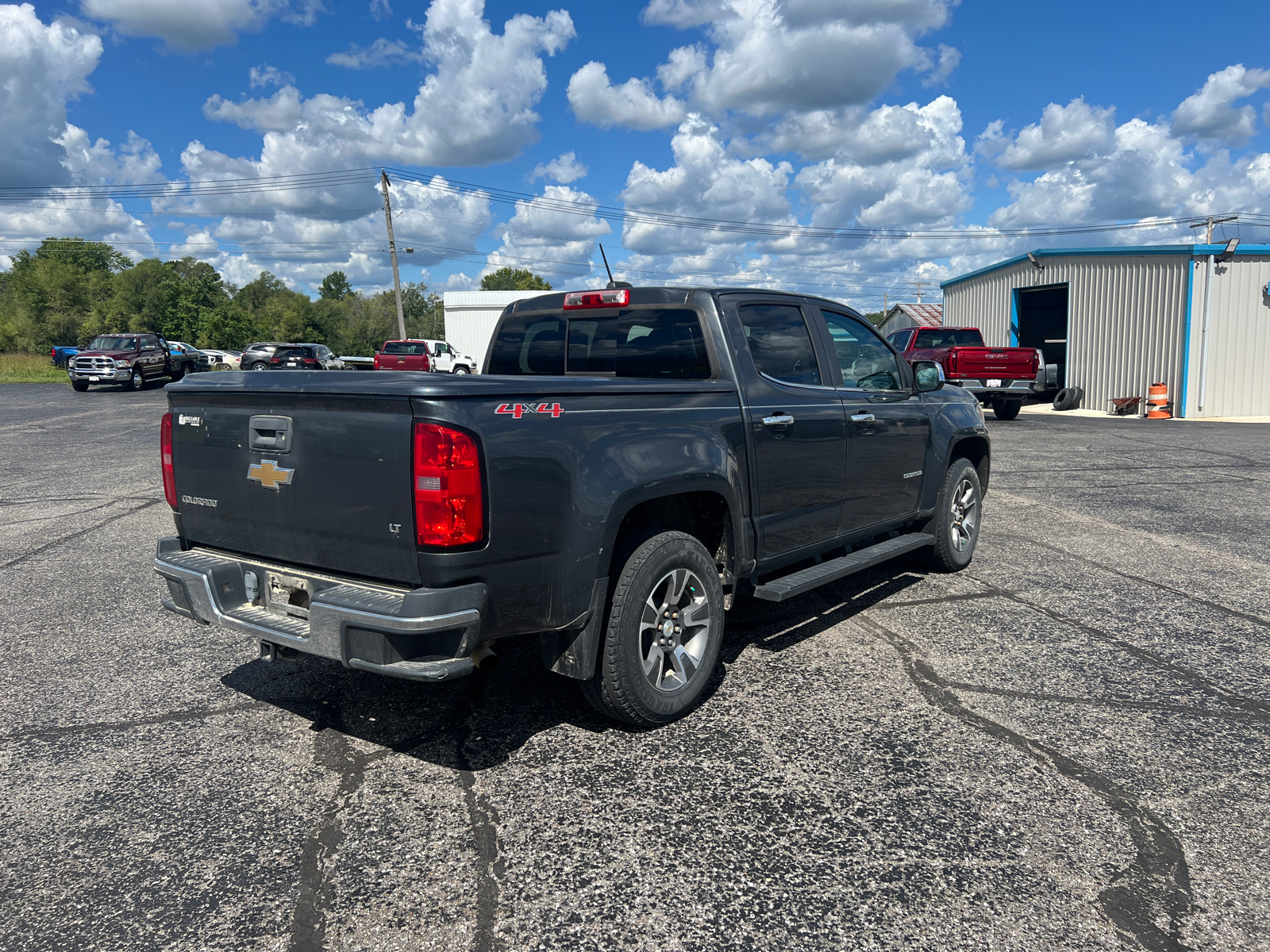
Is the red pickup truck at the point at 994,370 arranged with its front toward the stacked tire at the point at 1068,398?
no

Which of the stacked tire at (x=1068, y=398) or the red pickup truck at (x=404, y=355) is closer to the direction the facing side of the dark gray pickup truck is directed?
the stacked tire

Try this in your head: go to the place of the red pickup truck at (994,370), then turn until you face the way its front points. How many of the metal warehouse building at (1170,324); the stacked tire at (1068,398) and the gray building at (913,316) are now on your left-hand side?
0

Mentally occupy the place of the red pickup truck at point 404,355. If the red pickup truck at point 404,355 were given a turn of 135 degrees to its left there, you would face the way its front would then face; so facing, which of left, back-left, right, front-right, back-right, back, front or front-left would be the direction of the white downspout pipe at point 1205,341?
left

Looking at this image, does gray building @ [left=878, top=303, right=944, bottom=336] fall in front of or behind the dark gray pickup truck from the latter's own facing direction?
in front

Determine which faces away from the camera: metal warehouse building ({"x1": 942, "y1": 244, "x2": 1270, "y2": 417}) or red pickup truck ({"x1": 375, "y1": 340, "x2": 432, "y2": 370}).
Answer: the red pickup truck

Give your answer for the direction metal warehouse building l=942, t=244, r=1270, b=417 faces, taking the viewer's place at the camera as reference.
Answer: facing the viewer and to the left of the viewer

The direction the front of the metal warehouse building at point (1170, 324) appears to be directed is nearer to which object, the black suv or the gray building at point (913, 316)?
the black suv

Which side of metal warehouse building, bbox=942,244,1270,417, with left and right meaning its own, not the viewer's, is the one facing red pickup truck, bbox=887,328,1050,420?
front

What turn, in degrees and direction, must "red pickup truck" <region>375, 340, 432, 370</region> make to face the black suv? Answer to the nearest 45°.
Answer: approximately 45° to its left

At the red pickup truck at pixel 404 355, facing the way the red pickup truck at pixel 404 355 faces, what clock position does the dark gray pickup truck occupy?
The dark gray pickup truck is roughly at 6 o'clock from the red pickup truck.

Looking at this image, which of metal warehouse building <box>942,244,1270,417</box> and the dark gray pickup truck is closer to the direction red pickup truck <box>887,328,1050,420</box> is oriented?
the metal warehouse building

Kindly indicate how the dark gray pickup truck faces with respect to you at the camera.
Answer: facing away from the viewer and to the right of the viewer

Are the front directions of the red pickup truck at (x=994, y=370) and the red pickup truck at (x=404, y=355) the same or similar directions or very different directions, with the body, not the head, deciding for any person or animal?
same or similar directions

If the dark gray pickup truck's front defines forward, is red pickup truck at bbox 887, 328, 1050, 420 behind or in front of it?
in front

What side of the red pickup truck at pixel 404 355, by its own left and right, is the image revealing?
back

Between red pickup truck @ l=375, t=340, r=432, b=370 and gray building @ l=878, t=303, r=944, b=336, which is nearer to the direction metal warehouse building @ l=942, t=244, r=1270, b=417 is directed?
the red pickup truck

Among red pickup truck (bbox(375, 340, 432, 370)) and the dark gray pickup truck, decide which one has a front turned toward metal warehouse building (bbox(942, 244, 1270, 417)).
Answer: the dark gray pickup truck
